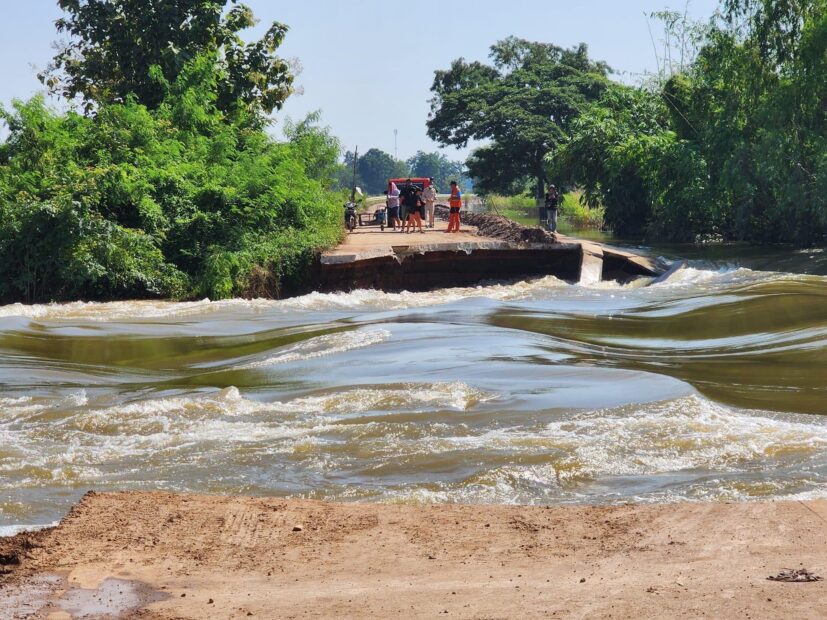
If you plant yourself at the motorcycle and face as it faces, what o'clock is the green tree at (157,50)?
The green tree is roughly at 3 o'clock from the motorcycle.

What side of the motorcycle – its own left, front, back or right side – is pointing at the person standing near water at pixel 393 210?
left

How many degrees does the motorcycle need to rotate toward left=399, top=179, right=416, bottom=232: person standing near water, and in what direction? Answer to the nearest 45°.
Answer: approximately 45° to its left

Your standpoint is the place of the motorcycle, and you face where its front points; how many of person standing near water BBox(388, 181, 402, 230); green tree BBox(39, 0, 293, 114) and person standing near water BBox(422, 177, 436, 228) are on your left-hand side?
2

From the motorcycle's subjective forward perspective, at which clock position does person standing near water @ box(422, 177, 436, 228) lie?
The person standing near water is roughly at 9 o'clock from the motorcycle.

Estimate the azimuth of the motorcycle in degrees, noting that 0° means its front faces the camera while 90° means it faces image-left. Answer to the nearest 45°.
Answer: approximately 0°

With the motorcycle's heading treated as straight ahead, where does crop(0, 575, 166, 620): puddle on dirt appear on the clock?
The puddle on dirt is roughly at 12 o'clock from the motorcycle.

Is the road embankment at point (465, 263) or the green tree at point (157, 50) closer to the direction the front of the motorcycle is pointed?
the road embankment
